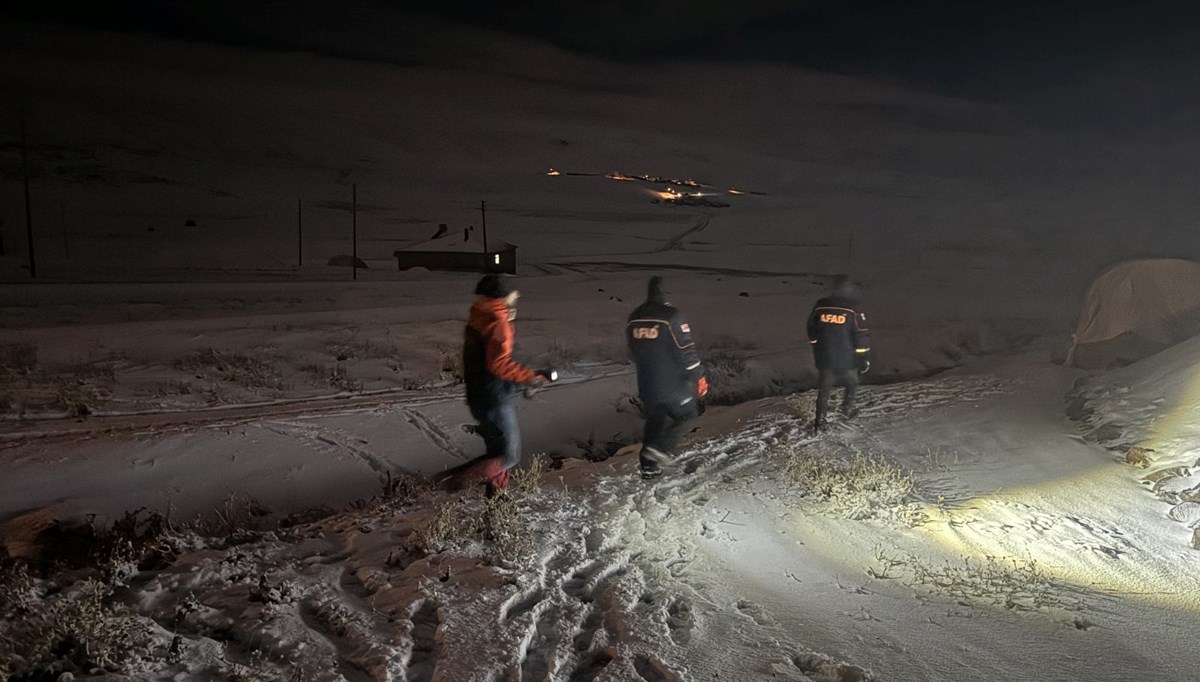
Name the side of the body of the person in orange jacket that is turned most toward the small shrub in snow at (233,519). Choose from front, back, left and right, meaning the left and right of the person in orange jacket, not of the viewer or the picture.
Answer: back

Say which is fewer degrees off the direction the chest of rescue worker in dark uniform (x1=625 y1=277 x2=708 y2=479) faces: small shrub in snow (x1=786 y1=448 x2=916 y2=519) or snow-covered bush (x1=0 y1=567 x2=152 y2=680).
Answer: the small shrub in snow

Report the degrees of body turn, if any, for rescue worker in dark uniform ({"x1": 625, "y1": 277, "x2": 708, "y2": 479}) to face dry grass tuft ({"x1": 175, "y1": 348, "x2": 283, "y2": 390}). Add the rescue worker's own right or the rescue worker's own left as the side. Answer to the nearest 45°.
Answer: approximately 90° to the rescue worker's own left

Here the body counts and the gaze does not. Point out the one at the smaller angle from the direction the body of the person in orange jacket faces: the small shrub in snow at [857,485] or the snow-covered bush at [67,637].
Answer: the small shrub in snow

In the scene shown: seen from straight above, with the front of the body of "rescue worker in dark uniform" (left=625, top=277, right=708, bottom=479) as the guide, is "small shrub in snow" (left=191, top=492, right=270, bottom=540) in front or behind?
behind

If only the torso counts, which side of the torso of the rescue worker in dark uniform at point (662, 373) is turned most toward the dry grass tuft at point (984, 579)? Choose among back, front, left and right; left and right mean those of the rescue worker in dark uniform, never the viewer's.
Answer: right

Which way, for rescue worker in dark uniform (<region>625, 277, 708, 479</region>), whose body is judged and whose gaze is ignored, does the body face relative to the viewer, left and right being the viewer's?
facing away from the viewer and to the right of the viewer

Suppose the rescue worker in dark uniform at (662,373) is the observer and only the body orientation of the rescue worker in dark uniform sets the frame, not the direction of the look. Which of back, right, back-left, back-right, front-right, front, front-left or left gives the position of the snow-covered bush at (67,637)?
back

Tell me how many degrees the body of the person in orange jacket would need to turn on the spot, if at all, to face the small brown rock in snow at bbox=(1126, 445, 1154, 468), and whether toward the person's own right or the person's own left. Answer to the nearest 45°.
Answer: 0° — they already face it

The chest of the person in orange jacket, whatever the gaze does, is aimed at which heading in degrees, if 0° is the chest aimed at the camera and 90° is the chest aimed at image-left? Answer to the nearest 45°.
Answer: approximately 270°

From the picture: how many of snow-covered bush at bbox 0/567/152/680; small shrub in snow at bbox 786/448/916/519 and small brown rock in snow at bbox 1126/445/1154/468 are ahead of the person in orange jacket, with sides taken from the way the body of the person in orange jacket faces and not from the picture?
2

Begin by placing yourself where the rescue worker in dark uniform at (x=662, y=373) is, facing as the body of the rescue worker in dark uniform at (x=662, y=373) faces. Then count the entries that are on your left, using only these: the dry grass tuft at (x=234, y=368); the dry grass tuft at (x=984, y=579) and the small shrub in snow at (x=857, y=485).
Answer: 1
